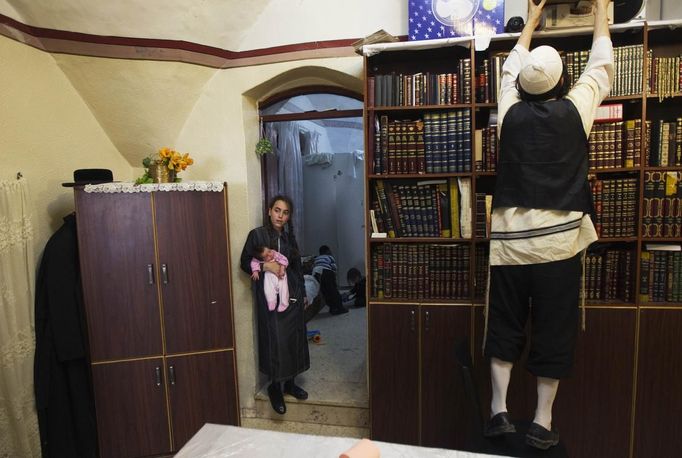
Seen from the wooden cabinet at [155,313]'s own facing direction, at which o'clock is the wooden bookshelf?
The wooden bookshelf is roughly at 10 o'clock from the wooden cabinet.

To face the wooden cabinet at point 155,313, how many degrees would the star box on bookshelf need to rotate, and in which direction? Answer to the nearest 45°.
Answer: approximately 90° to its right

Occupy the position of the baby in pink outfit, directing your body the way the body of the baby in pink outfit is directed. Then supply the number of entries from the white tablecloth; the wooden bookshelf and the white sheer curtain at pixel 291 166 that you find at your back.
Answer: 1

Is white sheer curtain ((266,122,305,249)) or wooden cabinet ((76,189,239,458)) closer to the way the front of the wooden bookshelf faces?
the wooden cabinet

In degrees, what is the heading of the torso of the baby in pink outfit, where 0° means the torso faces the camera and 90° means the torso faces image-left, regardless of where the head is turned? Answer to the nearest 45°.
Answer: approximately 0°

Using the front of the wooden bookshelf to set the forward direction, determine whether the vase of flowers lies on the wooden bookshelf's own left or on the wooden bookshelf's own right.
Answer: on the wooden bookshelf's own right

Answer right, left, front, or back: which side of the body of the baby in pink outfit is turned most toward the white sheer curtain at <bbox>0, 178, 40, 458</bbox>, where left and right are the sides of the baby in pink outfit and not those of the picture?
right

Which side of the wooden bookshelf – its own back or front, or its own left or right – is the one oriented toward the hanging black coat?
right

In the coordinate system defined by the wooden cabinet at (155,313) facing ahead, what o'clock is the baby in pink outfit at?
The baby in pink outfit is roughly at 9 o'clock from the wooden cabinet.

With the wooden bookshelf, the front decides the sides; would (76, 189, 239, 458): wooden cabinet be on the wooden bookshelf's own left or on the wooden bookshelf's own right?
on the wooden bookshelf's own right

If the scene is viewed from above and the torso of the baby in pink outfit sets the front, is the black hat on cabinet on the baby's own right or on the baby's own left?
on the baby's own right
